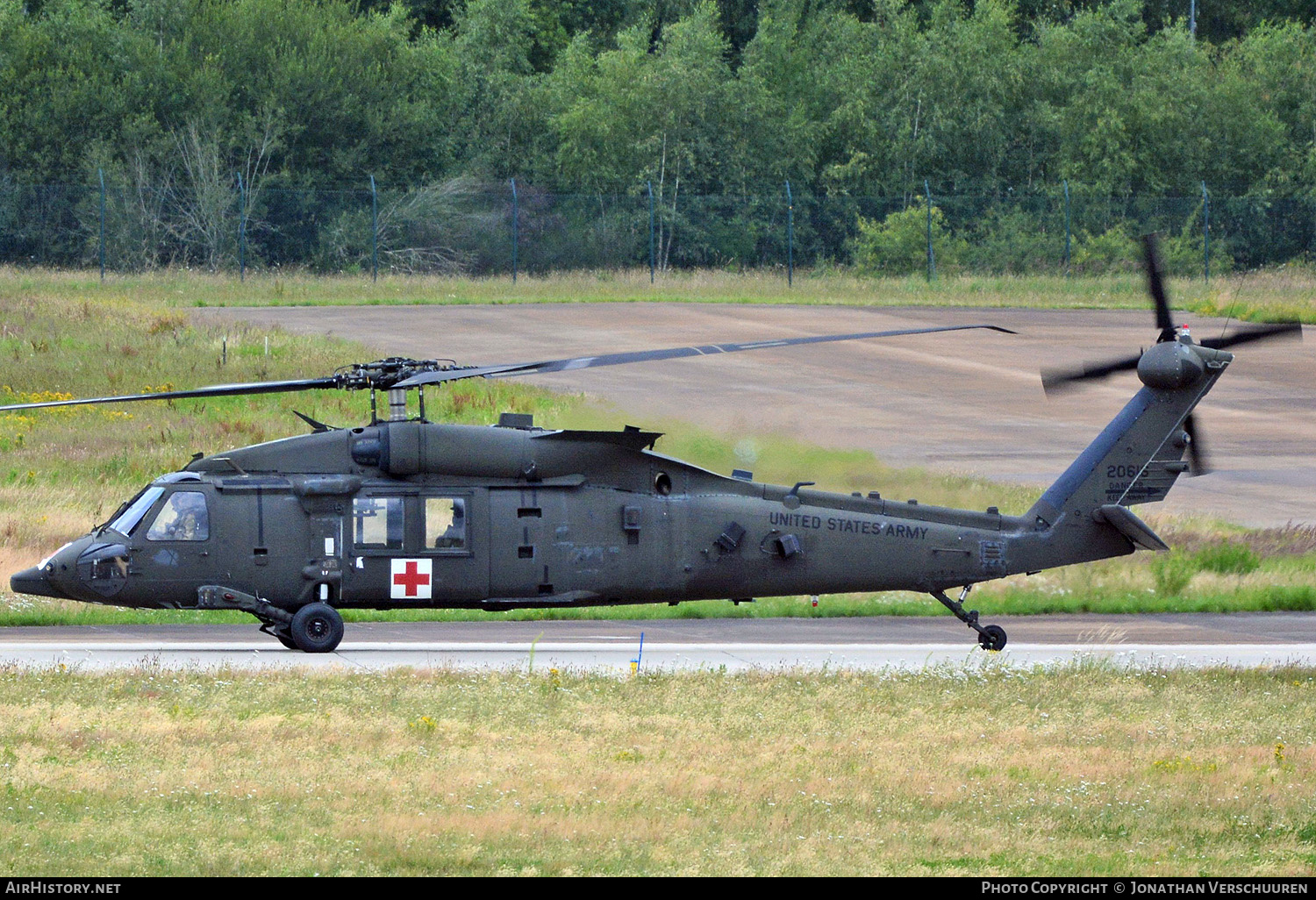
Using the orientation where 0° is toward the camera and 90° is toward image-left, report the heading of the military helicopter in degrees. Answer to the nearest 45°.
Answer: approximately 90°
